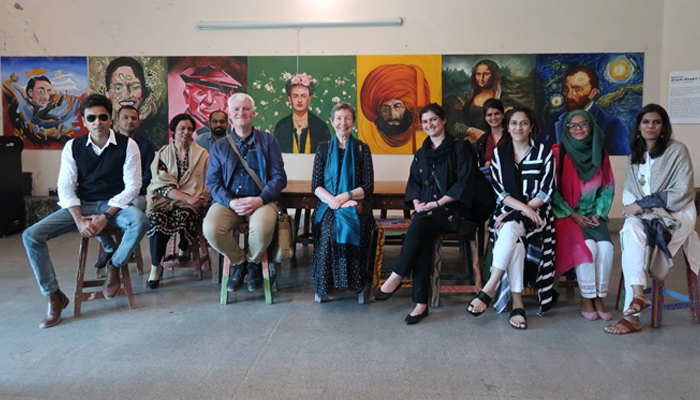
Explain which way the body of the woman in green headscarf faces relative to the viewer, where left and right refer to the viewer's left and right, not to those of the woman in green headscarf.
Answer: facing the viewer

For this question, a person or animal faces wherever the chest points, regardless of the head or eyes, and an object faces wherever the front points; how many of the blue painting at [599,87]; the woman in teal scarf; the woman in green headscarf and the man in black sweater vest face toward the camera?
4

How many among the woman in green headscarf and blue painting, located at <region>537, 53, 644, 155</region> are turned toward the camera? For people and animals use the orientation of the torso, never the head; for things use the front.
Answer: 2

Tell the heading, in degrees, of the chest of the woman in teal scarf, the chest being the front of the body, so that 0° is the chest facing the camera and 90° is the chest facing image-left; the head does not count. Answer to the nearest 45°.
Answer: approximately 0°

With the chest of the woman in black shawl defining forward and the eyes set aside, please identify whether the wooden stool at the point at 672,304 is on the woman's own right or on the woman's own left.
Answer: on the woman's own left

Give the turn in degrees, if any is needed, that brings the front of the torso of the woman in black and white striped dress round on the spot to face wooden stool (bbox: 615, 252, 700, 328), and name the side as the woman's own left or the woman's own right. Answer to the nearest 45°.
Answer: approximately 90° to the woman's own left

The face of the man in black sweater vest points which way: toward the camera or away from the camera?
toward the camera

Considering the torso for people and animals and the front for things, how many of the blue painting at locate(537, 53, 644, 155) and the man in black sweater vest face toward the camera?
2

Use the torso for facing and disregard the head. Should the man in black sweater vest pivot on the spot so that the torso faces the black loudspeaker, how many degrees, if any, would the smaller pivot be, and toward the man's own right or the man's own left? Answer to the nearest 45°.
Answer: approximately 180°

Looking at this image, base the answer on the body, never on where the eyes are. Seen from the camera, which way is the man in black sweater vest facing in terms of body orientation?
toward the camera

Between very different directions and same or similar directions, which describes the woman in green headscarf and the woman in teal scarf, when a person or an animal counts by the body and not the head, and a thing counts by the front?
same or similar directions

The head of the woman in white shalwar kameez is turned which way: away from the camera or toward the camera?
toward the camera

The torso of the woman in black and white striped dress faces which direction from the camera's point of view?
toward the camera

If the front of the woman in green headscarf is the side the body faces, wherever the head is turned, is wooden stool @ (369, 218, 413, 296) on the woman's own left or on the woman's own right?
on the woman's own right

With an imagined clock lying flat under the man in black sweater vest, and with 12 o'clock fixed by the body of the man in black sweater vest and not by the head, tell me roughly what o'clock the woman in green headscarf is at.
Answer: The woman in green headscarf is roughly at 10 o'clock from the man in black sweater vest.

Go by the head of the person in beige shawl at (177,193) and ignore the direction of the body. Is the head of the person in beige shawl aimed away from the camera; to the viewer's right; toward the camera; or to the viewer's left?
toward the camera

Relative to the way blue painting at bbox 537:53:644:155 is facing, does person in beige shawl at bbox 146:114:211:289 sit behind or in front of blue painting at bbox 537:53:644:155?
in front

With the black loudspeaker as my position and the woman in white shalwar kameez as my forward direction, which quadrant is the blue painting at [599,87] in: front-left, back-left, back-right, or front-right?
front-left

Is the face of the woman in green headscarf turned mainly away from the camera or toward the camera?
toward the camera
